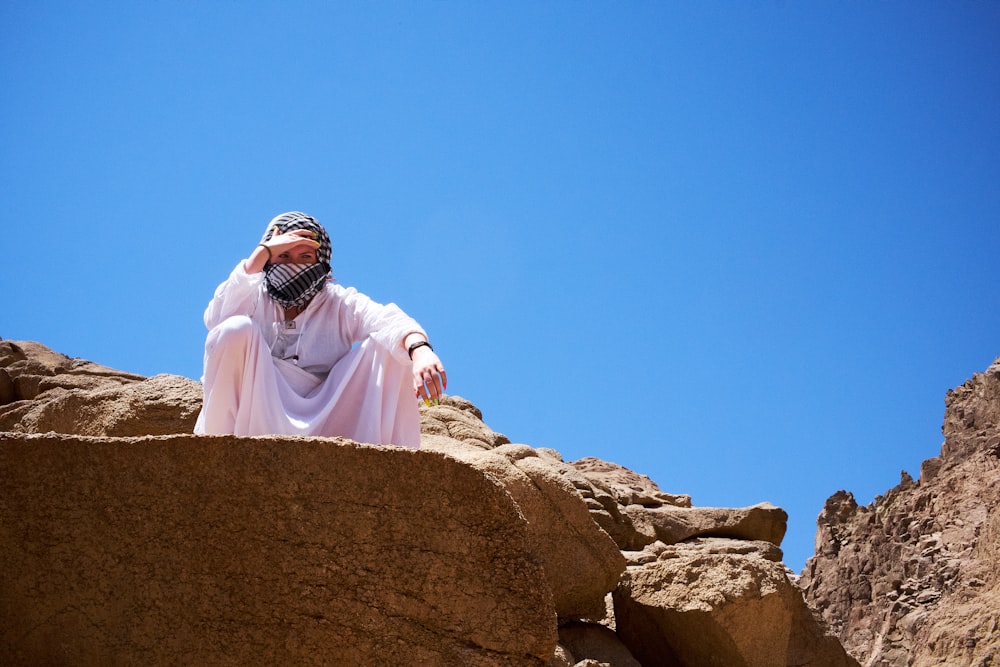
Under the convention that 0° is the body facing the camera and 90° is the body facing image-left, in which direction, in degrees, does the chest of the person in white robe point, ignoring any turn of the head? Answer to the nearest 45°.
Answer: approximately 0°

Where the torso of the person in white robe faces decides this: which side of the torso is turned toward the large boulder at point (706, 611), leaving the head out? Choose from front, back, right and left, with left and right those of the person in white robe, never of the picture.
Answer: left

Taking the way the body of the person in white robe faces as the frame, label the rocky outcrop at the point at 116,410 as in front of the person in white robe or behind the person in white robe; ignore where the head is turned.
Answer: behind

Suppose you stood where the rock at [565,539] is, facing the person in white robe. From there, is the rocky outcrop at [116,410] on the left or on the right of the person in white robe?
right

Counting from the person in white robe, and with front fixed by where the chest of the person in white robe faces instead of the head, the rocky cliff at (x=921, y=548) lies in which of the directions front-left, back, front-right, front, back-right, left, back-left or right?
back-left
